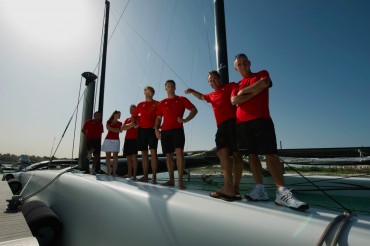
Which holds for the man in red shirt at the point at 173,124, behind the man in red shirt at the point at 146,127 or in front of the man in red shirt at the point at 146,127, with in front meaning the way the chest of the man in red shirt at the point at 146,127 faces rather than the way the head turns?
in front

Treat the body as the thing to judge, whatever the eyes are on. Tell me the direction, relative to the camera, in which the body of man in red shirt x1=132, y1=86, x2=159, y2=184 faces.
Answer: toward the camera

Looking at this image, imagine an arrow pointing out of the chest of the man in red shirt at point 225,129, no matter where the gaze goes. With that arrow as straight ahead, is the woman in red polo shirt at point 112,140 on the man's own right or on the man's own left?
on the man's own right

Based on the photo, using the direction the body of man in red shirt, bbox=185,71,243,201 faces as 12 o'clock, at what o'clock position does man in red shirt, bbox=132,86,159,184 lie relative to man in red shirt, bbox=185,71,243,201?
man in red shirt, bbox=132,86,159,184 is roughly at 3 o'clock from man in red shirt, bbox=185,71,243,201.

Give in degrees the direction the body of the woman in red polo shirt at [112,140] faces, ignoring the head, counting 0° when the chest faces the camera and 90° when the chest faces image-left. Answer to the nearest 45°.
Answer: approximately 315°

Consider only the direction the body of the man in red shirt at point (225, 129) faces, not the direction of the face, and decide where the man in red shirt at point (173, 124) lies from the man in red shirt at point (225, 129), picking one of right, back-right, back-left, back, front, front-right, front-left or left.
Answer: right

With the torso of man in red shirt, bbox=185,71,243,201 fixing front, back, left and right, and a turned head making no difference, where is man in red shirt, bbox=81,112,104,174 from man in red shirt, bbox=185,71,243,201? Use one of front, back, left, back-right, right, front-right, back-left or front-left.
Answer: right

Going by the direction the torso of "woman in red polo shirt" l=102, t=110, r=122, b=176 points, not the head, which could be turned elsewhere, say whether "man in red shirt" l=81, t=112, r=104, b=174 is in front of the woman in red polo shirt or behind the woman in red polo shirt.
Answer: behind

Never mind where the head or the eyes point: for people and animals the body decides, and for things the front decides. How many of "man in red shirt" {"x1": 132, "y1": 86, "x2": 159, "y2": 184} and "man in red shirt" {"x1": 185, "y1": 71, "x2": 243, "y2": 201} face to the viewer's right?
0

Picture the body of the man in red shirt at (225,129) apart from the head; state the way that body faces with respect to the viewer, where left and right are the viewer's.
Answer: facing the viewer and to the left of the viewer

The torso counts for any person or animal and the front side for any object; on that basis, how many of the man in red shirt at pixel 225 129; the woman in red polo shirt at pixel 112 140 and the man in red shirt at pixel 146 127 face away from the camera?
0

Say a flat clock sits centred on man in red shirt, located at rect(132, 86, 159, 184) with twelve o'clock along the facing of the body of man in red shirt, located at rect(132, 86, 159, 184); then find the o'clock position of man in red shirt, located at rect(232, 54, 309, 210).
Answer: man in red shirt, located at rect(232, 54, 309, 210) is roughly at 11 o'clock from man in red shirt, located at rect(132, 86, 159, 184).
